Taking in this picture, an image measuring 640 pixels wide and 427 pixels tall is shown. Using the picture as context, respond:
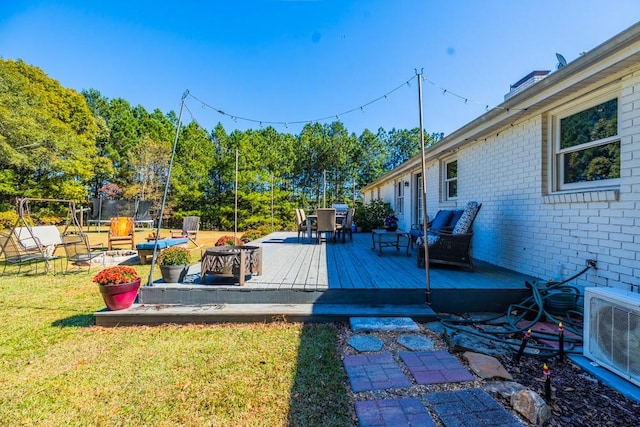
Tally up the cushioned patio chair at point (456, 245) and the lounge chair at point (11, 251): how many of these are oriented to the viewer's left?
1

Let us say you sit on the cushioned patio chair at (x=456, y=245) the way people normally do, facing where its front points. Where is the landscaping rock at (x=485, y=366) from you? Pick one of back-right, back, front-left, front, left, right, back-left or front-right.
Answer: left

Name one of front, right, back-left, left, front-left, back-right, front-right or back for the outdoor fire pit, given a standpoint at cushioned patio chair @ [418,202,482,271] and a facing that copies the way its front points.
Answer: front-left

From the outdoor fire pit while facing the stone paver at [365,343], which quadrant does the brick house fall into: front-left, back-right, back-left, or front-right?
front-left

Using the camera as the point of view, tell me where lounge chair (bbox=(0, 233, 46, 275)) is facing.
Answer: facing to the right of the viewer

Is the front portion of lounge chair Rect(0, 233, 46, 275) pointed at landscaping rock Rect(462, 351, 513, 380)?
no

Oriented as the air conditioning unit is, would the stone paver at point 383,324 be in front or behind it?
in front

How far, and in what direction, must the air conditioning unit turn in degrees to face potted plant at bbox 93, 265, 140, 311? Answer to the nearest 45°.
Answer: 0° — it already faces it

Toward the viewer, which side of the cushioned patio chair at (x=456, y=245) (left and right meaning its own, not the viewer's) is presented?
left

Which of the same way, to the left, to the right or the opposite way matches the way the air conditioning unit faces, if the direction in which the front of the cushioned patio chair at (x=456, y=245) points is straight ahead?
the same way
